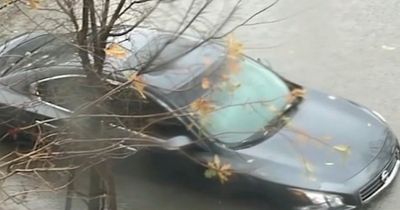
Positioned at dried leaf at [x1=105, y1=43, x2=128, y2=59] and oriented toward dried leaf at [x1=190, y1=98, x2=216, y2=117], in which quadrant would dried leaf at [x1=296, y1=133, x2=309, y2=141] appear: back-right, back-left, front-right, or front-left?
front-left

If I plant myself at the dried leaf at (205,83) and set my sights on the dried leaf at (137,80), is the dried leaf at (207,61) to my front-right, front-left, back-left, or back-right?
back-right

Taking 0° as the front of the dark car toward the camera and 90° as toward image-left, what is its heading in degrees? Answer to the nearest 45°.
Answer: approximately 315°
